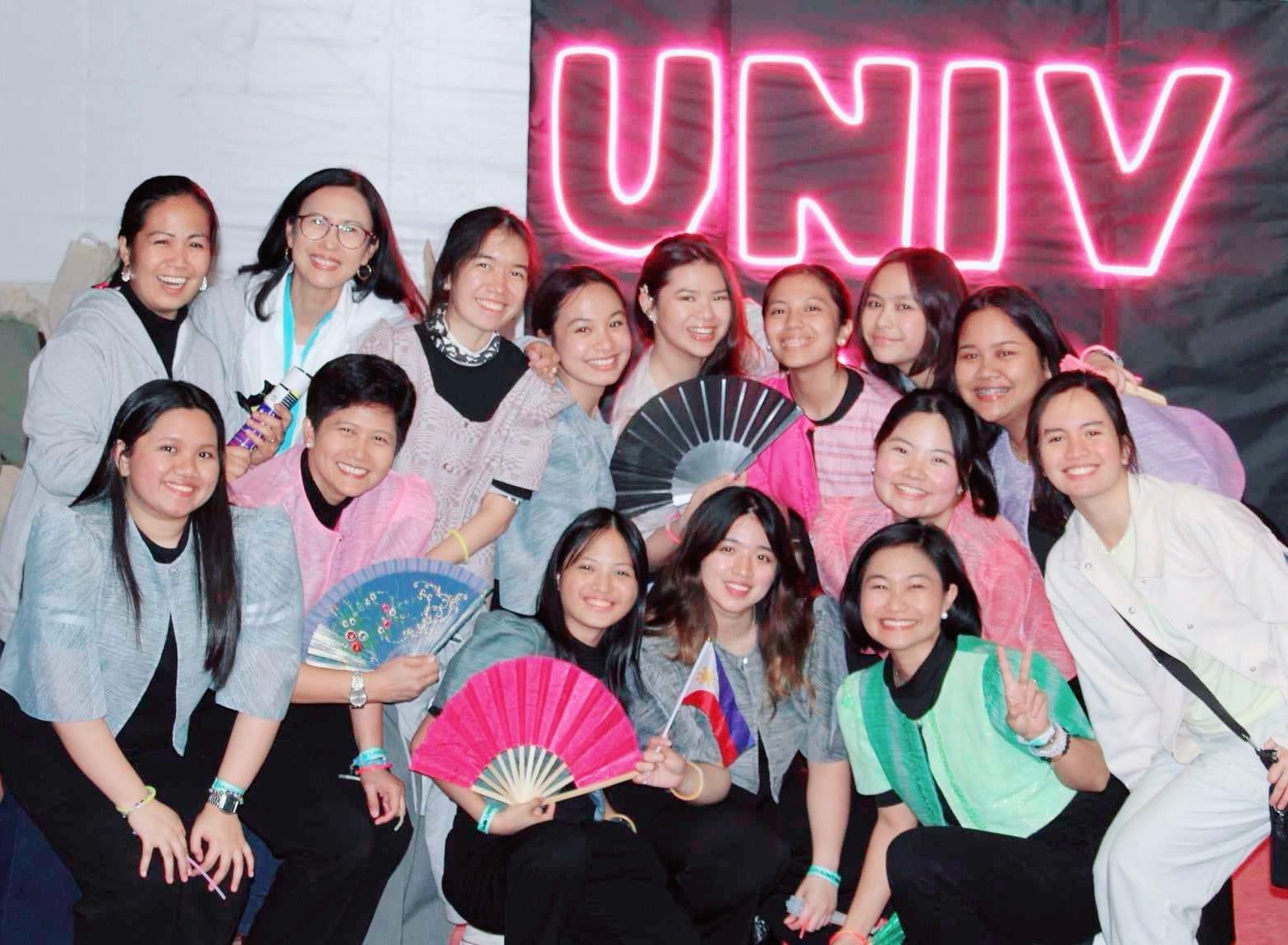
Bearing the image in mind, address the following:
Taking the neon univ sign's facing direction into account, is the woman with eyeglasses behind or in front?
in front

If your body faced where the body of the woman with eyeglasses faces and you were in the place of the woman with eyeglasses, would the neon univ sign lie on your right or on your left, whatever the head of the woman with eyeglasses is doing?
on your left

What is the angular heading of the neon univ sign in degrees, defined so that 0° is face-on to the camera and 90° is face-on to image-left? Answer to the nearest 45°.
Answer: approximately 0°

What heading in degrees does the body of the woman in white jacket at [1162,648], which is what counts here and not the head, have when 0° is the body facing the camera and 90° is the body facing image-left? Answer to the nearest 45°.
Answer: approximately 45°

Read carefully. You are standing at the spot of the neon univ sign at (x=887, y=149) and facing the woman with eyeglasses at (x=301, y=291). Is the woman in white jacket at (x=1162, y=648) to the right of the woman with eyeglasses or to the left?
left

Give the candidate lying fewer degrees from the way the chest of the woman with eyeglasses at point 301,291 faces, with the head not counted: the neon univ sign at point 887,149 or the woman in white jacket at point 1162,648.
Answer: the woman in white jacket

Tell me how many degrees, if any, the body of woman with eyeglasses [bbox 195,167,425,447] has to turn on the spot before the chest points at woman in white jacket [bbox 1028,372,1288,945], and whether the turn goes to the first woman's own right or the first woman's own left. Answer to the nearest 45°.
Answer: approximately 45° to the first woman's own left

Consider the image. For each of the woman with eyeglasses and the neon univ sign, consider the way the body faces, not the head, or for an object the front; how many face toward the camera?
2

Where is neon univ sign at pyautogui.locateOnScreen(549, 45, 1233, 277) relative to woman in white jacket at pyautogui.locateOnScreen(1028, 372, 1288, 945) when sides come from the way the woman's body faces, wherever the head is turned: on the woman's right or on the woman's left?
on the woman's right

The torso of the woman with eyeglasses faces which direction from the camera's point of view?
toward the camera
